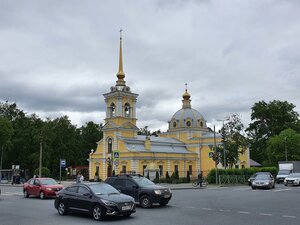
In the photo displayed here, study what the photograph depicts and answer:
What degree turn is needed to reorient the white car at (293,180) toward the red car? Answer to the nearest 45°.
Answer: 0° — it already faces it

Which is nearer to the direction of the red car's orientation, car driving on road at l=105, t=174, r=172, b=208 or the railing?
the car driving on road

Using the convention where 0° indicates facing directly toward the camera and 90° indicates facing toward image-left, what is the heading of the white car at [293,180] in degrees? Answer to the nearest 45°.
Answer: approximately 45°
